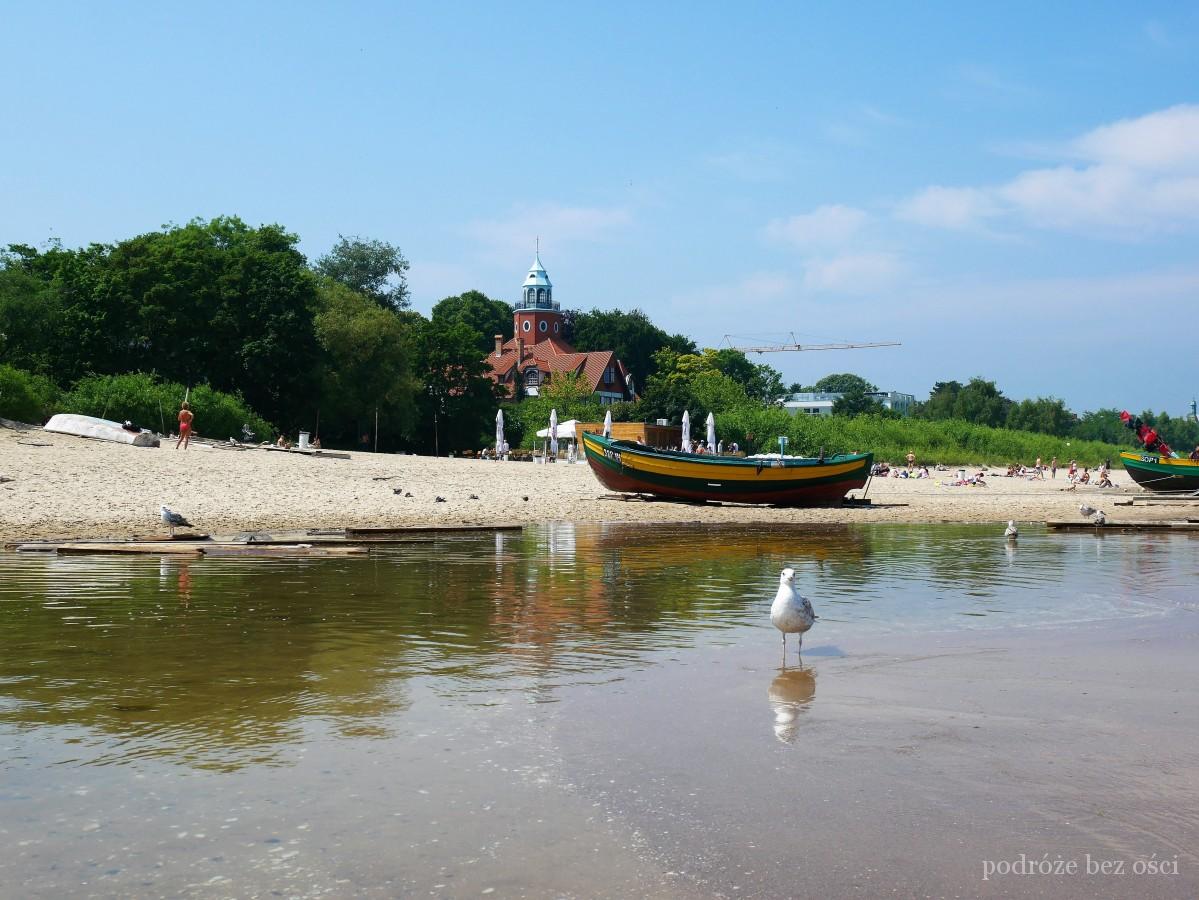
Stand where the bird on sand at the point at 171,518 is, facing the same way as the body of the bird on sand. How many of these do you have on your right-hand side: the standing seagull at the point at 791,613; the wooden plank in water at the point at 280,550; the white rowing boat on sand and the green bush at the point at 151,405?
2

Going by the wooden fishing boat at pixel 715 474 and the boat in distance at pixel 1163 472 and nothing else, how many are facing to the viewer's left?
2

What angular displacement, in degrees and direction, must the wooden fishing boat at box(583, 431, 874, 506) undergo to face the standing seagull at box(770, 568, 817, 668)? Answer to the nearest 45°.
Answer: approximately 90° to its left

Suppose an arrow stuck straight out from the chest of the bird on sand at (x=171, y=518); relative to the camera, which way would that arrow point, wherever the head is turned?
to the viewer's left

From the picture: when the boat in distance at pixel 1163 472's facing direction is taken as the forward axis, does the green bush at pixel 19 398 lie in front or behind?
in front

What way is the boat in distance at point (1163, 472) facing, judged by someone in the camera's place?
facing to the left of the viewer

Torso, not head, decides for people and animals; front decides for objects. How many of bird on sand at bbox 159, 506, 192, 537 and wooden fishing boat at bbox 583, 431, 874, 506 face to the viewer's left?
2

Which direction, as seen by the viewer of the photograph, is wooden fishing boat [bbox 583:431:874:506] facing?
facing to the left of the viewer

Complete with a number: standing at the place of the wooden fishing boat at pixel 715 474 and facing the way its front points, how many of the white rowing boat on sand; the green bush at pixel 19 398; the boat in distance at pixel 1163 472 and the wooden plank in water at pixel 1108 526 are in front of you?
2

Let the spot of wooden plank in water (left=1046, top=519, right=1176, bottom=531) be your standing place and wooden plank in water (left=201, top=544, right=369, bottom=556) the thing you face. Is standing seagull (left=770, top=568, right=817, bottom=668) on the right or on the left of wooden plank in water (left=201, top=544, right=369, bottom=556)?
left
